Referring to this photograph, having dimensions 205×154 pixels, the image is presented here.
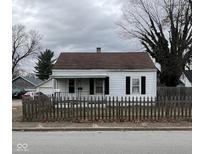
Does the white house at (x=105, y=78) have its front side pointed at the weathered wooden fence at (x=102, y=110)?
yes

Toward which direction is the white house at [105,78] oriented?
toward the camera
